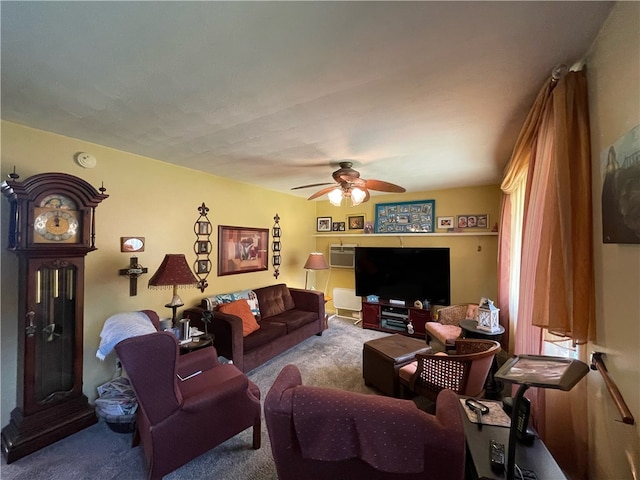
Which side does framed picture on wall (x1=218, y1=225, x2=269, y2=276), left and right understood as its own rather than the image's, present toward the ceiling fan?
front

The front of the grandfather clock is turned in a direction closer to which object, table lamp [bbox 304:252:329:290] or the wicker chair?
the wicker chair

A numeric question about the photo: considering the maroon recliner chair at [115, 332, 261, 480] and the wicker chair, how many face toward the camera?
0

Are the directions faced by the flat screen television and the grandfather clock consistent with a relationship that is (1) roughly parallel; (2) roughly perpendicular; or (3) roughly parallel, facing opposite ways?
roughly perpendicular

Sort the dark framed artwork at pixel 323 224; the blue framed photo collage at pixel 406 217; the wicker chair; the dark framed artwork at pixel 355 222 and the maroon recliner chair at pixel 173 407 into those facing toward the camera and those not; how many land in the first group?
3

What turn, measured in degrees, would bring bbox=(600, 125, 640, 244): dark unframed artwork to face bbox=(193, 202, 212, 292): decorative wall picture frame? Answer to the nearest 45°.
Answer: approximately 45° to its right

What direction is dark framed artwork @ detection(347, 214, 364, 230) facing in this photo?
toward the camera

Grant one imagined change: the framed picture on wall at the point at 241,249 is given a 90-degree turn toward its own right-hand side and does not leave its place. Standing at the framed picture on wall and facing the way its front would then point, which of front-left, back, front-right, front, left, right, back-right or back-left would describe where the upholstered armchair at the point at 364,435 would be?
front-left

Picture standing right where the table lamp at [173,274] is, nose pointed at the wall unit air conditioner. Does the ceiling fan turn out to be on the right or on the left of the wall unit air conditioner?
right

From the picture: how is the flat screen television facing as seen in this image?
toward the camera

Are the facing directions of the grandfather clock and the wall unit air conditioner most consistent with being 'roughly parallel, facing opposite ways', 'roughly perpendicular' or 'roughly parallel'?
roughly perpendicular

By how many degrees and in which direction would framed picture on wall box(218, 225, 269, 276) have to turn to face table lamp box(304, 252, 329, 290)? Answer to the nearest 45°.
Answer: approximately 45° to its left

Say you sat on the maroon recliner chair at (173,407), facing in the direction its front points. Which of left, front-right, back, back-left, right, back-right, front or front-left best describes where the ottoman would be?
front-right

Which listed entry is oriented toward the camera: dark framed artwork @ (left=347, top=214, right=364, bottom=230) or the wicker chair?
the dark framed artwork

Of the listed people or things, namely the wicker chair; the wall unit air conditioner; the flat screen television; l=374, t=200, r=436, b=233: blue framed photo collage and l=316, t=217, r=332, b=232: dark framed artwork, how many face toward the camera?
4

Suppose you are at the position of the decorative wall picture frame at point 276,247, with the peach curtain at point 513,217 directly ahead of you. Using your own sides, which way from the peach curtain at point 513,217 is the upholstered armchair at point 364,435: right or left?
right

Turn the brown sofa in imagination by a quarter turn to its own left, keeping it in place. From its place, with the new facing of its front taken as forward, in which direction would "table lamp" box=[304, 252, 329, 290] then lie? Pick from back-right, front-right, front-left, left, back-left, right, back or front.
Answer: front

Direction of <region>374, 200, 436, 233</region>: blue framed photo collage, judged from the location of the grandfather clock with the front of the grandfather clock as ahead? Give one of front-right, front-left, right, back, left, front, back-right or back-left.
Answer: front-left

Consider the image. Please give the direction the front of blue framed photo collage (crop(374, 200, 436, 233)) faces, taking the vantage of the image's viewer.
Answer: facing the viewer

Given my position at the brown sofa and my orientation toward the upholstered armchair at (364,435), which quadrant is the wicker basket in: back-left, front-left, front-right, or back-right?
front-right
